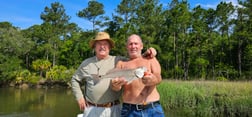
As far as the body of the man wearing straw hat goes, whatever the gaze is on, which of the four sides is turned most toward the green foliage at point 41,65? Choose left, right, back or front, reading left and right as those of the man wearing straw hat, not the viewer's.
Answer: back

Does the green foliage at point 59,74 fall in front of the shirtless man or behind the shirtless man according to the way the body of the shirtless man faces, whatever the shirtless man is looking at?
behind

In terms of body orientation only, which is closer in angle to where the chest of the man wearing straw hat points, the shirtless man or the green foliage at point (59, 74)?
the shirtless man

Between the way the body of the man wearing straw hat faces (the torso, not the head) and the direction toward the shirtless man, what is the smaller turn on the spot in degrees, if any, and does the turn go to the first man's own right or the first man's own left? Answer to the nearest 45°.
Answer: approximately 45° to the first man's own left

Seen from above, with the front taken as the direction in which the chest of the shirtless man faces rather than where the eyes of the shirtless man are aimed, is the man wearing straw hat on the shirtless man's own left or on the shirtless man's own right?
on the shirtless man's own right

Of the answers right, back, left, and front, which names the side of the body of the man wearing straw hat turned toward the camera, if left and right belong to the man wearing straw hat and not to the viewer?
front

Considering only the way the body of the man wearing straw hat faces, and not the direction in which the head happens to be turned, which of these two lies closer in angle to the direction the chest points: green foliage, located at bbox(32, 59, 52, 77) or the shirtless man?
the shirtless man

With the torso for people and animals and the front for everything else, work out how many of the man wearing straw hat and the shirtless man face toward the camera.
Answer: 2

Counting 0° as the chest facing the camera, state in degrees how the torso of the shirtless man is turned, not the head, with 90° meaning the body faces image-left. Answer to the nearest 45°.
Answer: approximately 0°

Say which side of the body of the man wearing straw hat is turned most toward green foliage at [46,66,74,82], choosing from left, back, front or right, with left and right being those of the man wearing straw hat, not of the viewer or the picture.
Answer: back
